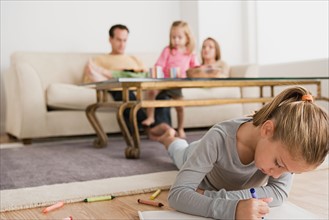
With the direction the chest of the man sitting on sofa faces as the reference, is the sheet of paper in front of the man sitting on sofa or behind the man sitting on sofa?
in front

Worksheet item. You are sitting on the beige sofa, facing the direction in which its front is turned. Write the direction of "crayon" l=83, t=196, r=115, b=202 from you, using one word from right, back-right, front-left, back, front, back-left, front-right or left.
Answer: front-right

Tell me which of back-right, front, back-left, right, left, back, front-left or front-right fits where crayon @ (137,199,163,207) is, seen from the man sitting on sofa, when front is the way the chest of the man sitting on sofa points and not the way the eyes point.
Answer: front-right

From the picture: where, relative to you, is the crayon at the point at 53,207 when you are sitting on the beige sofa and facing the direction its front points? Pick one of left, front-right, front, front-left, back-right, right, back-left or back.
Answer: front-right

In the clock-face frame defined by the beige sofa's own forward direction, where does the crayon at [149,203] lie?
The crayon is roughly at 1 o'clock from the beige sofa.

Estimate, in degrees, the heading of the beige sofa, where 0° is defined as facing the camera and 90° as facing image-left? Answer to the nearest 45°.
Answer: approximately 315°

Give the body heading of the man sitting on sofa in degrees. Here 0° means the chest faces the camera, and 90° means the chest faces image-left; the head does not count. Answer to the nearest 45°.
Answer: approximately 315°

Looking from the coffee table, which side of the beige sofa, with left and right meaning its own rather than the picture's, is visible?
front
